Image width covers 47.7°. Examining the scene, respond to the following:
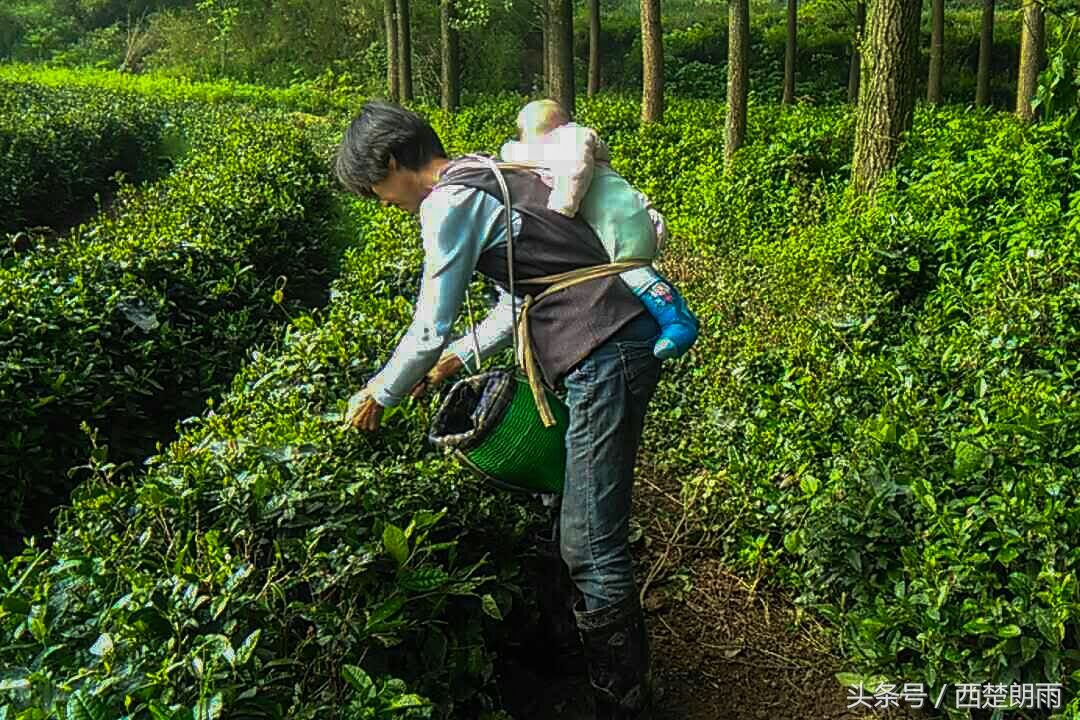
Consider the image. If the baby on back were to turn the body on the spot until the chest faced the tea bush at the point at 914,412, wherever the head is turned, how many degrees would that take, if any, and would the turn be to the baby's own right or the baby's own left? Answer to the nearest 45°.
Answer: approximately 135° to the baby's own right

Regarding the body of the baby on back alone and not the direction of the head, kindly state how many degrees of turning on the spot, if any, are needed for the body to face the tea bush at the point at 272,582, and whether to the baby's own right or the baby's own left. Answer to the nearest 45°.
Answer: approximately 45° to the baby's own left

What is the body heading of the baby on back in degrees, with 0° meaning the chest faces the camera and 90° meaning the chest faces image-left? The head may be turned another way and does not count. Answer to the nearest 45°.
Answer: approximately 90°
